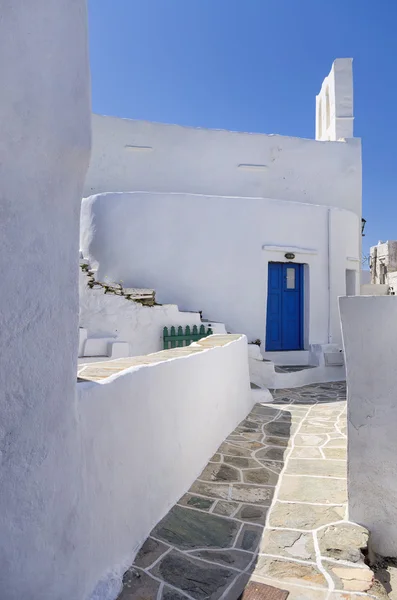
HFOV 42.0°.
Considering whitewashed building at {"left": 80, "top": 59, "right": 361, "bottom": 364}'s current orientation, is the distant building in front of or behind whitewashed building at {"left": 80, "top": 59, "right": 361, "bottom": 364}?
behind

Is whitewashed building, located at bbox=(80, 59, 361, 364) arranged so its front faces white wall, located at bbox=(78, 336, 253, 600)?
yes

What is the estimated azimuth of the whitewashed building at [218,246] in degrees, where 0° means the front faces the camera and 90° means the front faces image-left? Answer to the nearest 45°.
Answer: approximately 0°

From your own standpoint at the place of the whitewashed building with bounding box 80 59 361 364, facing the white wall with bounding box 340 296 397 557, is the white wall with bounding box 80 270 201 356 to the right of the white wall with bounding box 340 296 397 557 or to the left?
right

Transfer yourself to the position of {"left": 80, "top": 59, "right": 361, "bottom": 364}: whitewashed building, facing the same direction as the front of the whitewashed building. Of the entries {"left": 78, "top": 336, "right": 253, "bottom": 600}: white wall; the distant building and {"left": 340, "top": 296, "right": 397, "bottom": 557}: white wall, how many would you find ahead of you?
2

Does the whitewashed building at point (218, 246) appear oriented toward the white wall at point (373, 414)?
yes
